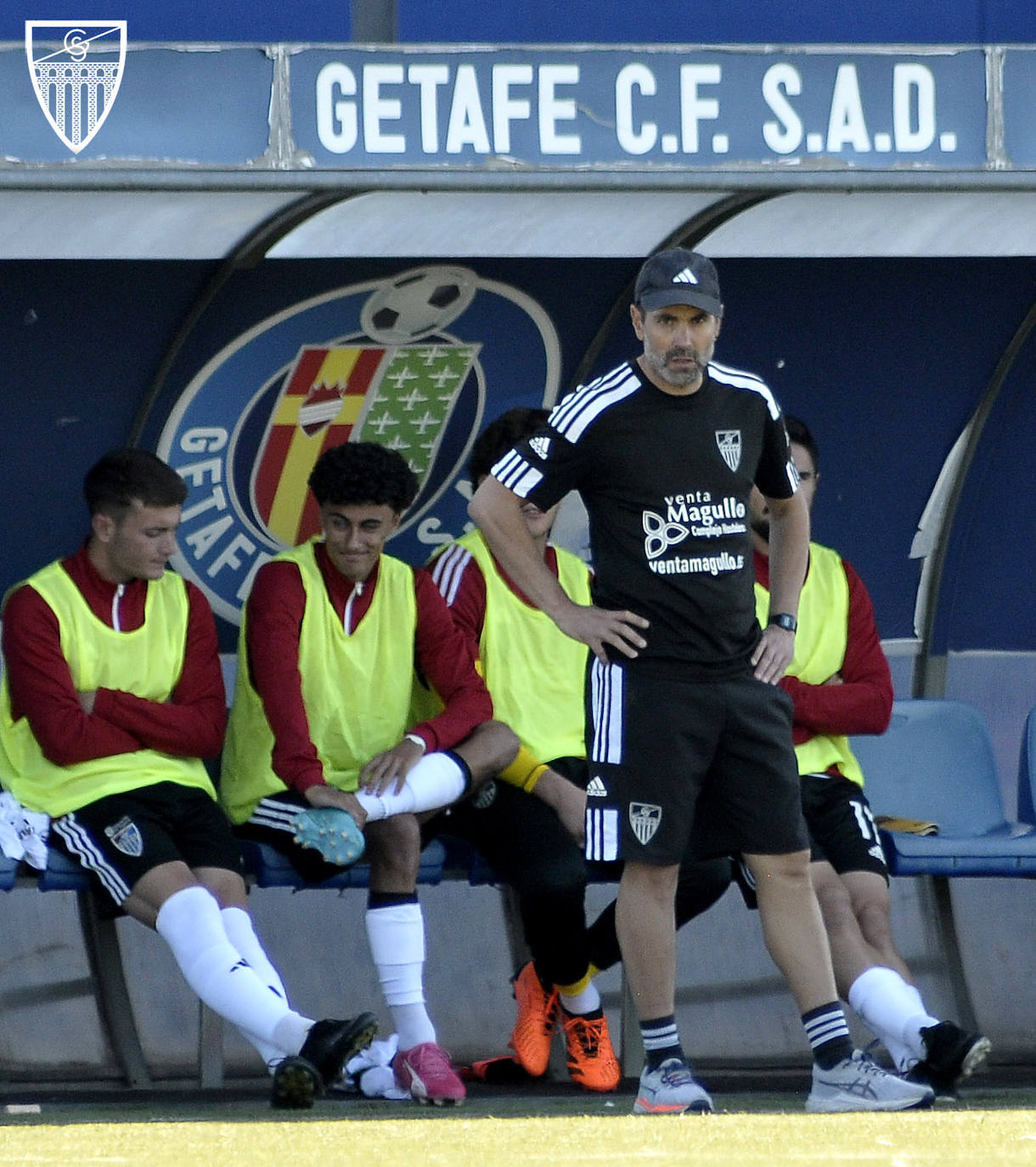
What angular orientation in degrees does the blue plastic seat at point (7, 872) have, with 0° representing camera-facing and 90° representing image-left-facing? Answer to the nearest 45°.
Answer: approximately 0°

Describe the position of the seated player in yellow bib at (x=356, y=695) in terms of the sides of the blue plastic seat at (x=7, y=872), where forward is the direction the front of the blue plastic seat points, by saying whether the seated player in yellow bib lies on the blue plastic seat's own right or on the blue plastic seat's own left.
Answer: on the blue plastic seat's own left

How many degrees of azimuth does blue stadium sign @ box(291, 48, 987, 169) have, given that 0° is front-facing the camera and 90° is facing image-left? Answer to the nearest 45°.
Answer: approximately 0°

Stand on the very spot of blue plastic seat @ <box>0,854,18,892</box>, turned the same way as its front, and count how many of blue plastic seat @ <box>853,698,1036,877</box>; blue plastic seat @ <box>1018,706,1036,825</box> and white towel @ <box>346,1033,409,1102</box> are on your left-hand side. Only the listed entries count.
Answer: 3
